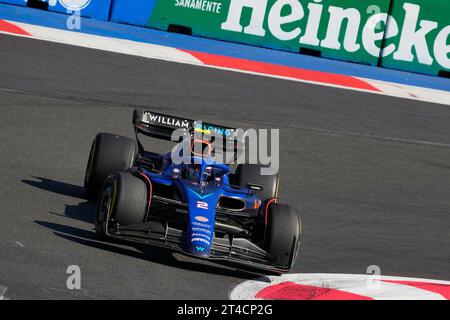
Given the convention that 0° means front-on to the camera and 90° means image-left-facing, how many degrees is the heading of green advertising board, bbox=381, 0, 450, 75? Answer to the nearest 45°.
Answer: approximately 0°

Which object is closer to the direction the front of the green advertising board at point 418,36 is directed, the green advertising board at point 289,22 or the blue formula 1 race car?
the blue formula 1 race car

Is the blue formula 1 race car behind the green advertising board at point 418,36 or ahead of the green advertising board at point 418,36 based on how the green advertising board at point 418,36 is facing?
ahead

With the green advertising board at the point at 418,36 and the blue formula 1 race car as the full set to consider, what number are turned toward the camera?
2

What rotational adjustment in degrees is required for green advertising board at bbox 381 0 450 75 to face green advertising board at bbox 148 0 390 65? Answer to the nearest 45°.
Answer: approximately 90° to its right

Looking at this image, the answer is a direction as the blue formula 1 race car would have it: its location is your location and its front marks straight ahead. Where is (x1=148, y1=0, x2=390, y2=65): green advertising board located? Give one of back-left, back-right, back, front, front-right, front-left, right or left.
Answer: back

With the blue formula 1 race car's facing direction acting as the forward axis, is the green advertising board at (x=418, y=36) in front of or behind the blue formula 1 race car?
behind
